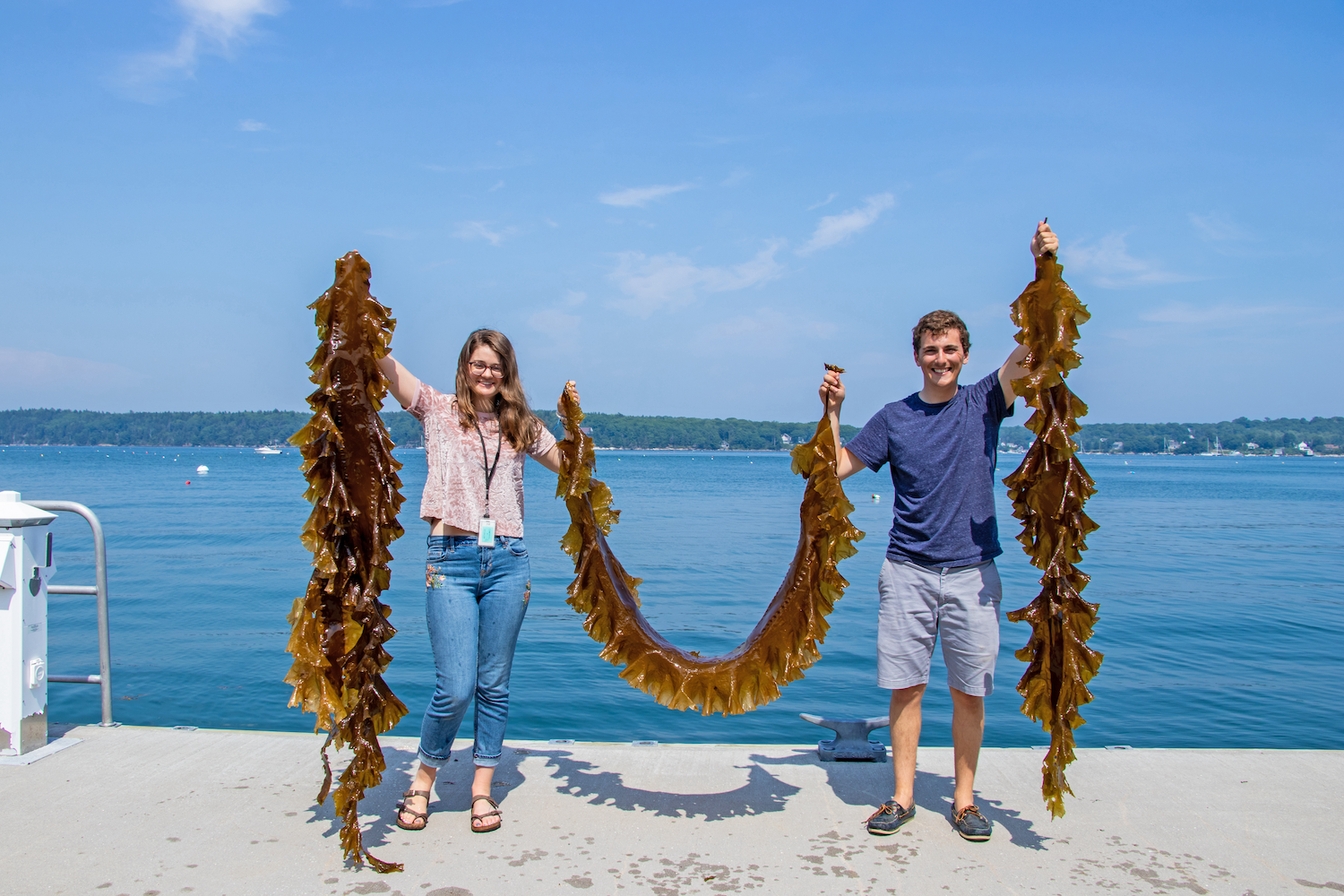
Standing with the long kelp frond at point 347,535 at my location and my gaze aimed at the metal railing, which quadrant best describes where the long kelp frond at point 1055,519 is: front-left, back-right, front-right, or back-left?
back-right

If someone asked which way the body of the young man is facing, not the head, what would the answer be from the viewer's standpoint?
toward the camera

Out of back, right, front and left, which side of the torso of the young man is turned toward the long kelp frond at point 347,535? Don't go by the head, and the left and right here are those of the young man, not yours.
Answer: right

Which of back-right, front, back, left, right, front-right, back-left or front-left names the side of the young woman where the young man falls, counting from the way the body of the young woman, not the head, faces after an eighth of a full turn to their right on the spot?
back-left

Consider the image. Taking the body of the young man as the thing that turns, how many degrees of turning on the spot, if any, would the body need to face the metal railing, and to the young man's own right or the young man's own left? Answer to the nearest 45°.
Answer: approximately 90° to the young man's own right

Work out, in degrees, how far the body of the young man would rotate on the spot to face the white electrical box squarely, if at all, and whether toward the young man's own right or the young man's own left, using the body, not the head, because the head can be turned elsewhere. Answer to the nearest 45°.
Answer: approximately 90° to the young man's own right

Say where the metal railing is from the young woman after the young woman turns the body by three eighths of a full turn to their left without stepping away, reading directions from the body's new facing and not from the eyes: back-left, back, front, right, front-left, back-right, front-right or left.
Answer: left

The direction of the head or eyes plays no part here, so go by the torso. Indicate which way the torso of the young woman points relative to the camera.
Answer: toward the camera
